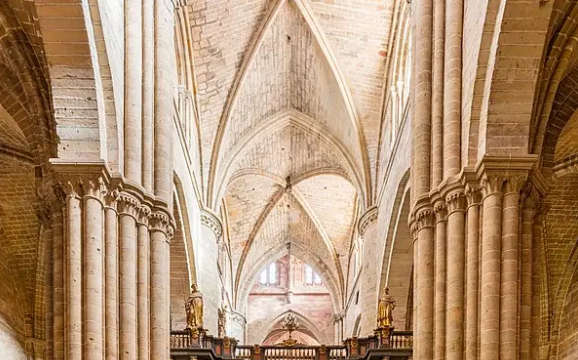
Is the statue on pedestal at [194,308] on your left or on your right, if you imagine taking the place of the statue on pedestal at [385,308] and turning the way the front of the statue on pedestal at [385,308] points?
on your right

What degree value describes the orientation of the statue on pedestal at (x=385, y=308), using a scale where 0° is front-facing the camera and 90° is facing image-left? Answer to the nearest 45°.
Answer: approximately 0°

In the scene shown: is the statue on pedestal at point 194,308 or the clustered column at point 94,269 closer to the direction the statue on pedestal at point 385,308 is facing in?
the clustered column

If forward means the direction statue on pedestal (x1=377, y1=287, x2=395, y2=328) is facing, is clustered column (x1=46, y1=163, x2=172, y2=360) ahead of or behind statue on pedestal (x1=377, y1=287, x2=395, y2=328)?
ahead

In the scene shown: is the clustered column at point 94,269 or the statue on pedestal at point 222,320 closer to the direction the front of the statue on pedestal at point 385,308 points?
the clustered column
